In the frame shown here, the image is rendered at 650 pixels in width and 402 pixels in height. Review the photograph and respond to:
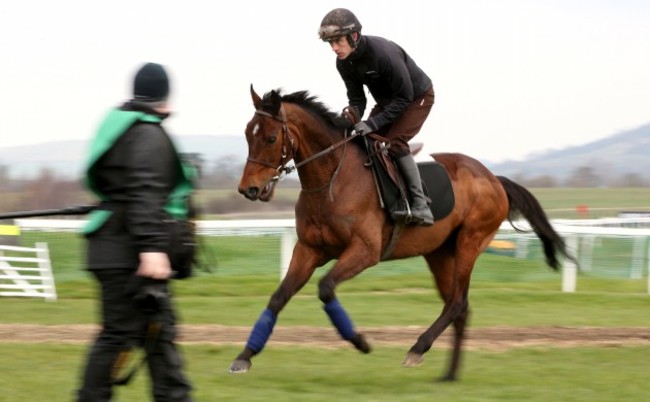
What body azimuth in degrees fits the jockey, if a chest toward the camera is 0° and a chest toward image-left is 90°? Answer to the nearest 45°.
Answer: approximately 45°

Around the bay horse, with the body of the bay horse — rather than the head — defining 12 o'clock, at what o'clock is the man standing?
The man standing is roughly at 11 o'clock from the bay horse.

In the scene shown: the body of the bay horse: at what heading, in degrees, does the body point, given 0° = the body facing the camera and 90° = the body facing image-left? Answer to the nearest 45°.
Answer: approximately 45°

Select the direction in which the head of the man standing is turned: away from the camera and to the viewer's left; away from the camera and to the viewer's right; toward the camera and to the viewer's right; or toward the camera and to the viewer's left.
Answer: away from the camera and to the viewer's right
